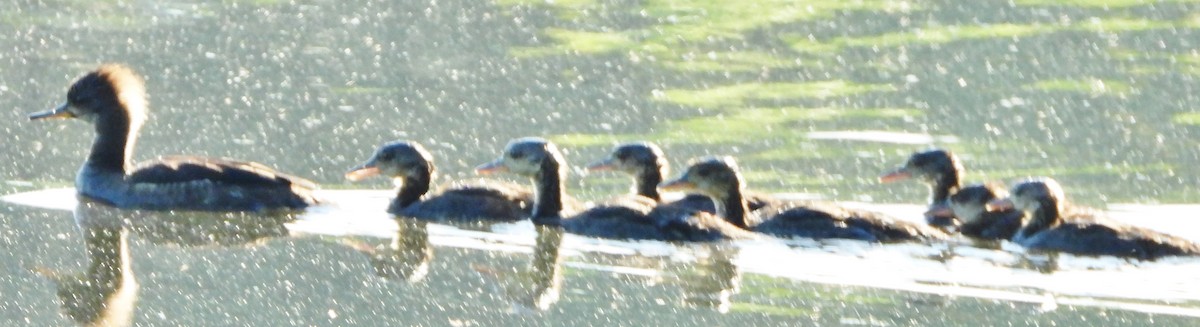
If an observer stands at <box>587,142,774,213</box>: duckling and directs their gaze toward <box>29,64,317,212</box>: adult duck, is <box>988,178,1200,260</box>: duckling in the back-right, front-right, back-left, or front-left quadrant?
back-left

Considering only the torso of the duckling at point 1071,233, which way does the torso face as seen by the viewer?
to the viewer's left

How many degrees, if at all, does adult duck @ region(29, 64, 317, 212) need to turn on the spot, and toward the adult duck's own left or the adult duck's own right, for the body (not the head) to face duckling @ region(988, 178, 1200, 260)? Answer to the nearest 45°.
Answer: approximately 135° to the adult duck's own left

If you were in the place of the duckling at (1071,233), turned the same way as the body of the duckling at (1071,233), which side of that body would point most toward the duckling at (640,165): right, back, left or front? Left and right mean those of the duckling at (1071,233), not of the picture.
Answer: front

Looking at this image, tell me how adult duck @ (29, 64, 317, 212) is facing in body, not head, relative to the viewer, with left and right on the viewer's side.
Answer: facing to the left of the viewer

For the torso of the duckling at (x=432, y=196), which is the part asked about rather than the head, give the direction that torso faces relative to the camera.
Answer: to the viewer's left

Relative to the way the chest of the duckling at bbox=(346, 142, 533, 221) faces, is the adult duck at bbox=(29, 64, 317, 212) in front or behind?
in front

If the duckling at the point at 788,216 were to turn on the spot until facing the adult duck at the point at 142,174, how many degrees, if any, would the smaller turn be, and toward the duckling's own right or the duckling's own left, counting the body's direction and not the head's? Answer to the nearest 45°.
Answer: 0° — it already faces it

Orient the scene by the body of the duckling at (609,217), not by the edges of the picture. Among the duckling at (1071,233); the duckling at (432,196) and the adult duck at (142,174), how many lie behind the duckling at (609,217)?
1

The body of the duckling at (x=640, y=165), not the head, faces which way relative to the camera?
to the viewer's left

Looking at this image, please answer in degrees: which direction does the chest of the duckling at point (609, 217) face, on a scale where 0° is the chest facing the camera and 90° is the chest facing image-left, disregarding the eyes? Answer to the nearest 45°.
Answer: approximately 90°

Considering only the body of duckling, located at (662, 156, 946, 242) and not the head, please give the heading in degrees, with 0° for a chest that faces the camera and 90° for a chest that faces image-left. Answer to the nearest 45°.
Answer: approximately 90°
